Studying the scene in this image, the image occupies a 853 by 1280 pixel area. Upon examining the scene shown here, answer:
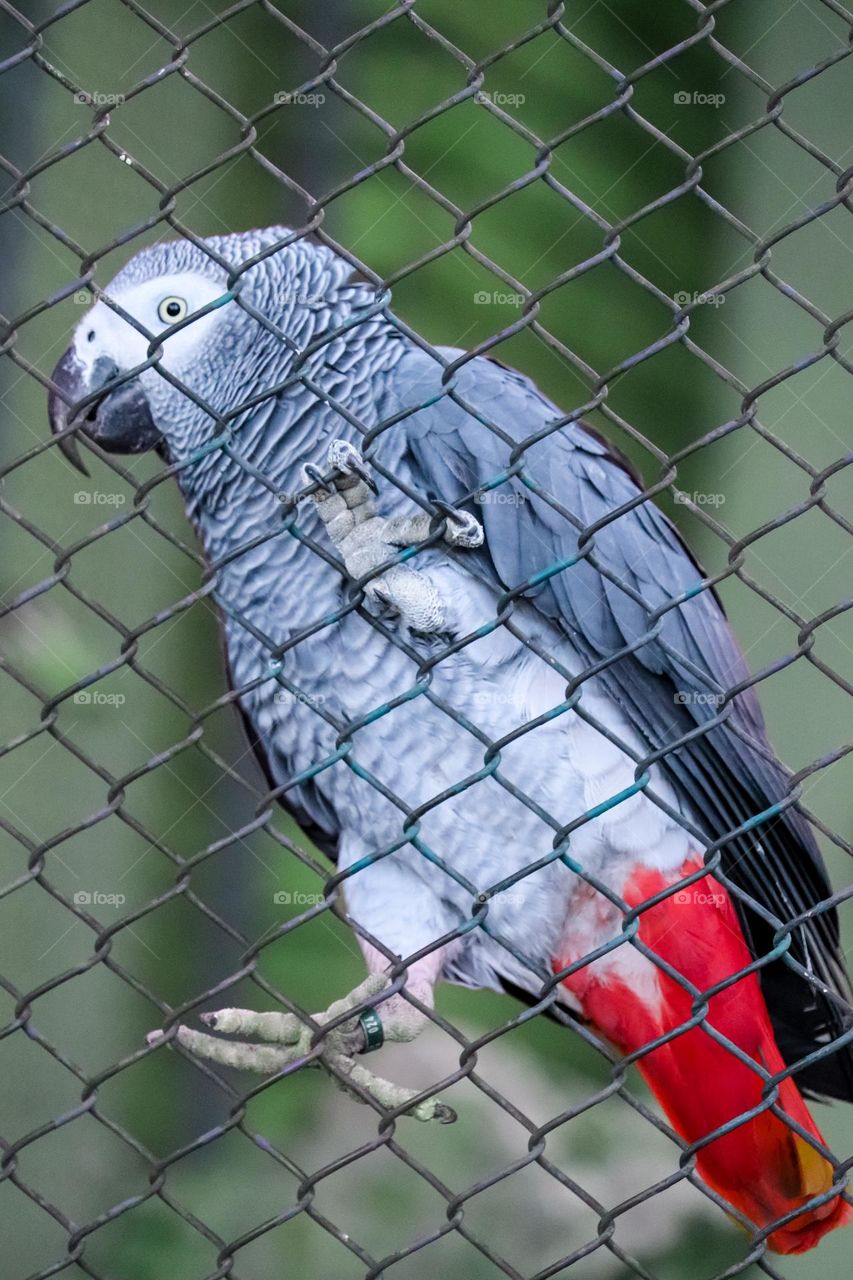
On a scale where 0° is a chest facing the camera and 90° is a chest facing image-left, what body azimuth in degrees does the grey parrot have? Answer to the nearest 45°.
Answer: approximately 45°
